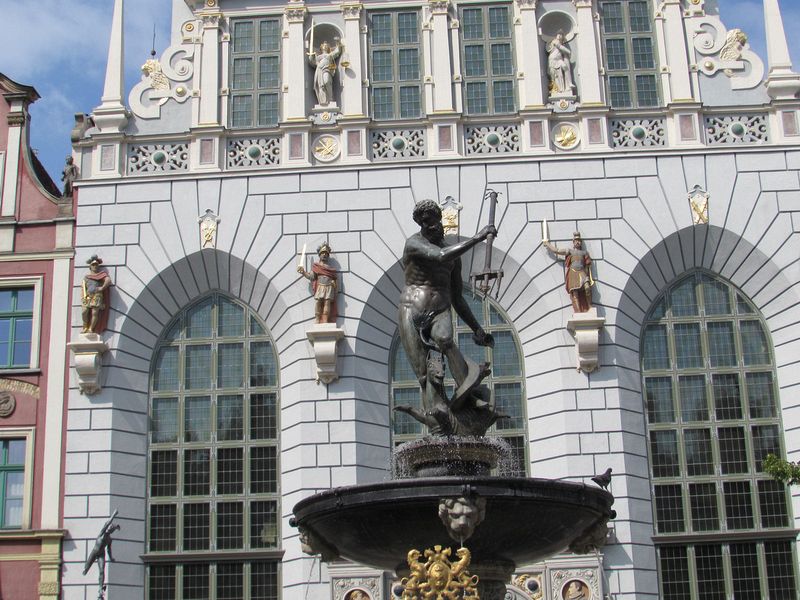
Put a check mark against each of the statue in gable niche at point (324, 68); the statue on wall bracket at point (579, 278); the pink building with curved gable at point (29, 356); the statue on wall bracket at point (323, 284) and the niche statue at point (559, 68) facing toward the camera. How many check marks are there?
5

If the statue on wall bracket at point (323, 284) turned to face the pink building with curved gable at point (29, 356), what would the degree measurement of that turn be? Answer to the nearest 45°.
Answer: approximately 90° to its right

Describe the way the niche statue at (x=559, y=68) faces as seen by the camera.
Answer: facing the viewer

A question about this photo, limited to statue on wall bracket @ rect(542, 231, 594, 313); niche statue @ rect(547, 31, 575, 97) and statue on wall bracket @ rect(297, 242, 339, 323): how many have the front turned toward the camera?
3

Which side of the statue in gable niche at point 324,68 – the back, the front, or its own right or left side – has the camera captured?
front

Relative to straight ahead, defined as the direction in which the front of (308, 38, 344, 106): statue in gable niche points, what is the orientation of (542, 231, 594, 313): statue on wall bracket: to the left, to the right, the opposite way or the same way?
the same way

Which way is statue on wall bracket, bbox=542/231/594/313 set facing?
toward the camera

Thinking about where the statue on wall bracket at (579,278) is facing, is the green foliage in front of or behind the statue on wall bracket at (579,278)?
in front

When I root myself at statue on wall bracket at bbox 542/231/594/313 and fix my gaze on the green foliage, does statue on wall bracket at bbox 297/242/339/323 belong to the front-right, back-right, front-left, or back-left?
back-right

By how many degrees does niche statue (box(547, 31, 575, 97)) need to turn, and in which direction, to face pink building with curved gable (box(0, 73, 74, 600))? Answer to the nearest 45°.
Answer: approximately 90° to its right

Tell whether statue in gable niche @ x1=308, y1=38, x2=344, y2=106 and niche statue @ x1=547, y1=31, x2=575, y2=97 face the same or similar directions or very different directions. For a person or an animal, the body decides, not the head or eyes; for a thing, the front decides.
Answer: same or similar directions

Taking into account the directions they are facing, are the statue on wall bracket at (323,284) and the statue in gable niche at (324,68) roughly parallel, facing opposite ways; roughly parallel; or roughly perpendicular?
roughly parallel

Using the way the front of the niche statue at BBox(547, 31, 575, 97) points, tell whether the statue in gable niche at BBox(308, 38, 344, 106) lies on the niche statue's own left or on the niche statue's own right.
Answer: on the niche statue's own right

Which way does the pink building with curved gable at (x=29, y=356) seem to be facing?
toward the camera

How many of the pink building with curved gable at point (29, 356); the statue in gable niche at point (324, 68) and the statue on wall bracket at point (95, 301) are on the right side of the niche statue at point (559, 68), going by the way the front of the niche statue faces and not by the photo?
3
